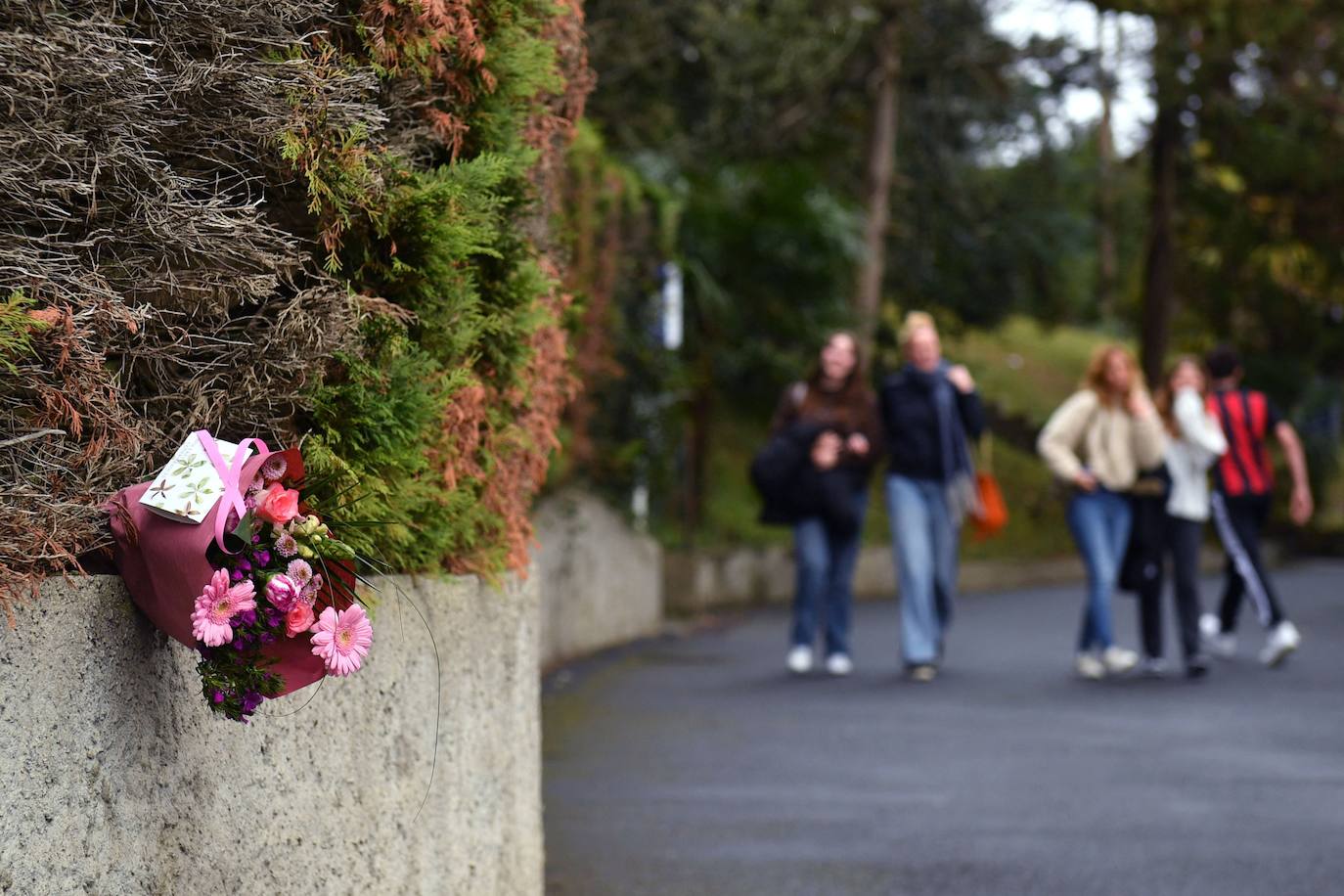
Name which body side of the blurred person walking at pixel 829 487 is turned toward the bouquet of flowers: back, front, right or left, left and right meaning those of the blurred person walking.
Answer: front

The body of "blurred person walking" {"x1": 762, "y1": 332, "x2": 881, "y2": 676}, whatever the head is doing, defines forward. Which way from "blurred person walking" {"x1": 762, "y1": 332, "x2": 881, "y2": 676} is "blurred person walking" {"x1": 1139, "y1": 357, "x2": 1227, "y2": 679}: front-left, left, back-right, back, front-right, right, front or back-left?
left

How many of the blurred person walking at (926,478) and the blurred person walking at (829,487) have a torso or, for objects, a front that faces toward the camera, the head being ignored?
2

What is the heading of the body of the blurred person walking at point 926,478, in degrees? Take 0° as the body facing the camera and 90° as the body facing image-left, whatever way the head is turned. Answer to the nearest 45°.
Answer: approximately 0°

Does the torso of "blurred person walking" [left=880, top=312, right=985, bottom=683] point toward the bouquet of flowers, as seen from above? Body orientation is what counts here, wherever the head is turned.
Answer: yes

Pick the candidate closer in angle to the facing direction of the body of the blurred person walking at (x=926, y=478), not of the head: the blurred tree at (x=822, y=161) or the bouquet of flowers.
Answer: the bouquet of flowers

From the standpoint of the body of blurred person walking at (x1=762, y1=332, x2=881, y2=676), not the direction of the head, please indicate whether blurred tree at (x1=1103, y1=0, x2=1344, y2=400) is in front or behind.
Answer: behind

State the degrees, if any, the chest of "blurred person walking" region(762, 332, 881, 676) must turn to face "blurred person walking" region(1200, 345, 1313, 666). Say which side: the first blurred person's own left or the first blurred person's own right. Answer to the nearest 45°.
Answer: approximately 90° to the first blurred person's own left

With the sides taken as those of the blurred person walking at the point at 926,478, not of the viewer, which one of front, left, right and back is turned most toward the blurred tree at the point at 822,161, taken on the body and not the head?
back
